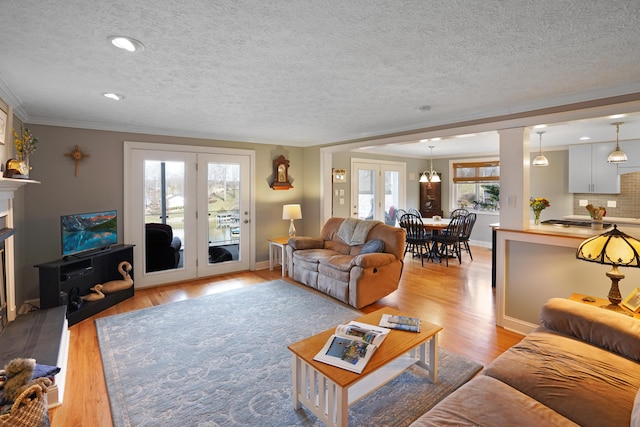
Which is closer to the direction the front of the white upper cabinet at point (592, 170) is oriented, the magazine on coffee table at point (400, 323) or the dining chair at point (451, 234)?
the magazine on coffee table

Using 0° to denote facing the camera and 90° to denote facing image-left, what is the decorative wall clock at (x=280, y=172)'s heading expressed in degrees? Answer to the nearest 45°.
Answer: approximately 0°

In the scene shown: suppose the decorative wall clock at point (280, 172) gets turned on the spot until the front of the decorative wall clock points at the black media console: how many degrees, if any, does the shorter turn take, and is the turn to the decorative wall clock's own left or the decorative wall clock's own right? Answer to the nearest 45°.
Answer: approximately 45° to the decorative wall clock's own right

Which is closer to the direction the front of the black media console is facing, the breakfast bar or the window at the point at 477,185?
the breakfast bar

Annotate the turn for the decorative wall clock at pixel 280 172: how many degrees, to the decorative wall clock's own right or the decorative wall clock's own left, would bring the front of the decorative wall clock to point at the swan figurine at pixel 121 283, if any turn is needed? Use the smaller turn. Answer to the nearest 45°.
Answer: approximately 45° to the decorative wall clock's own right

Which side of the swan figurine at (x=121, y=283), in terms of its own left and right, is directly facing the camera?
right

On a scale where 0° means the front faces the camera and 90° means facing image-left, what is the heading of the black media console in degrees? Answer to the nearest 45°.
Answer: approximately 315°

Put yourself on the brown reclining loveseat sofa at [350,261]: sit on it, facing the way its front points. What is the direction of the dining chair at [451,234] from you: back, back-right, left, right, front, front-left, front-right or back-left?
back
